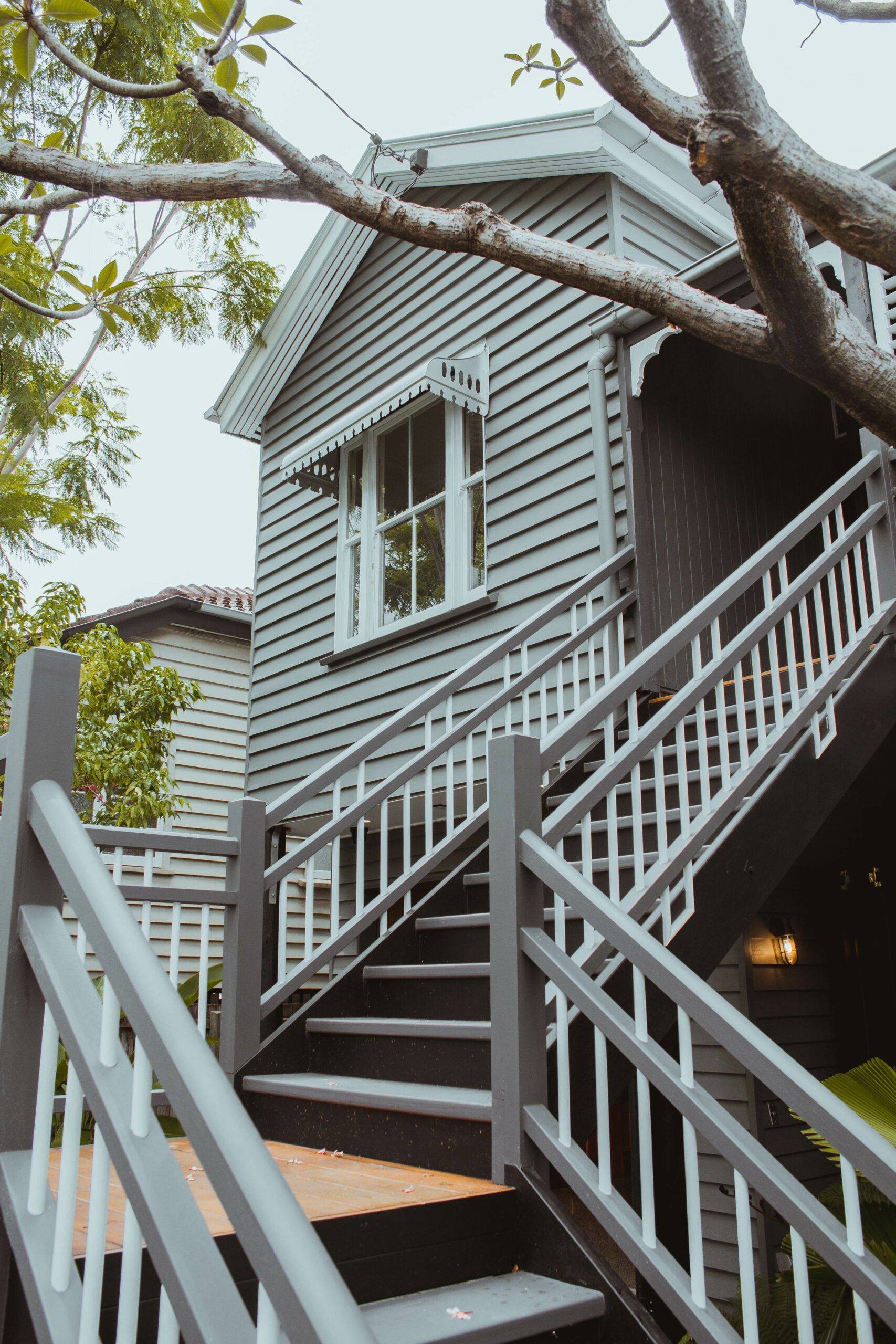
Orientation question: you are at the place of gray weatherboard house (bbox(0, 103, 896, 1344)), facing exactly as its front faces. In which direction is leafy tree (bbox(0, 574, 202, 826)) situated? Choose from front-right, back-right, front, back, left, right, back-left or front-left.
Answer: right

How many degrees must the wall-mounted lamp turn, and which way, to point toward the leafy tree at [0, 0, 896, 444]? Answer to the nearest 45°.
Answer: approximately 45° to its right

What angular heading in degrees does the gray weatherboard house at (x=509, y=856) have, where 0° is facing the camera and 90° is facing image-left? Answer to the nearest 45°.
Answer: approximately 45°

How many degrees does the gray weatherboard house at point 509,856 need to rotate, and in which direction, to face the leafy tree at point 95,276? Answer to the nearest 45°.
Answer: approximately 90° to its right

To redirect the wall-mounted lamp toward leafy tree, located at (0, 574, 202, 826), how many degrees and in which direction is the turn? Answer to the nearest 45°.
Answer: approximately 135° to its right

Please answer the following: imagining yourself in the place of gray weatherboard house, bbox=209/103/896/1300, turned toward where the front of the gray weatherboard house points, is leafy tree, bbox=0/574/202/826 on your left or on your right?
on your right

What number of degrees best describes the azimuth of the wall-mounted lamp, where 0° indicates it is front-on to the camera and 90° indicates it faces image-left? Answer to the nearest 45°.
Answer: approximately 315°
